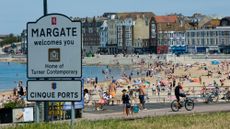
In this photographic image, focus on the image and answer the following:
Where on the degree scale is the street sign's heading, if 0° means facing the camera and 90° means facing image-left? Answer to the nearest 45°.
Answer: approximately 0°

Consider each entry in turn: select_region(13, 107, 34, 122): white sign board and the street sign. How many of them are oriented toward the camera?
2

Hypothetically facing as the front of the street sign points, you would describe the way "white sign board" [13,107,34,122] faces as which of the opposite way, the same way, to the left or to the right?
the same way

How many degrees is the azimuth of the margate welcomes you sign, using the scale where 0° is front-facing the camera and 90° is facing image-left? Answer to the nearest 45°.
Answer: approximately 0°

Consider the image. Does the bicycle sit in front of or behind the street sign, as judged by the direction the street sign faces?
behind

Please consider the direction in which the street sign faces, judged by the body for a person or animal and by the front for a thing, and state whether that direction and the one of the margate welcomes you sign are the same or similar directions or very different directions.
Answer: same or similar directions

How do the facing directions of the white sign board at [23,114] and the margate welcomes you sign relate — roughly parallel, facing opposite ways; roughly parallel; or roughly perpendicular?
roughly parallel

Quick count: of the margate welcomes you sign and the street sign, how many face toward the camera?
2
